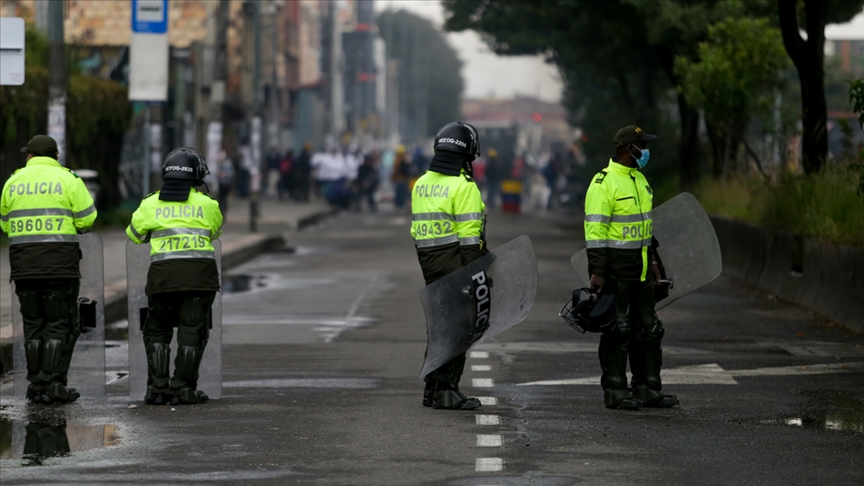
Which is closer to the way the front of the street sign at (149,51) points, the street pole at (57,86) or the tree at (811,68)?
the street pole

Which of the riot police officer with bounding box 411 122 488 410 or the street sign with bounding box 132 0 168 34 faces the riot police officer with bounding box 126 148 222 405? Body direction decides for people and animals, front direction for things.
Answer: the street sign

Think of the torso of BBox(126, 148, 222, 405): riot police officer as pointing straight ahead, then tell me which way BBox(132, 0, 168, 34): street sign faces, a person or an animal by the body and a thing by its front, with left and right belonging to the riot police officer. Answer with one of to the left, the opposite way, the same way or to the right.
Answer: the opposite way

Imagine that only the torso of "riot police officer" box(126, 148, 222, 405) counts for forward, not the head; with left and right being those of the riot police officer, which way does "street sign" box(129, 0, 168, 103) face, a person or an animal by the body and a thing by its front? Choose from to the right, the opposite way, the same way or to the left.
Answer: the opposite way

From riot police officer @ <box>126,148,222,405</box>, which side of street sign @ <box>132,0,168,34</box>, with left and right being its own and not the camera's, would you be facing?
front

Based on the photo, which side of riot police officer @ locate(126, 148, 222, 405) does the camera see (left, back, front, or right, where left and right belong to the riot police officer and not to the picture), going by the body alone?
back

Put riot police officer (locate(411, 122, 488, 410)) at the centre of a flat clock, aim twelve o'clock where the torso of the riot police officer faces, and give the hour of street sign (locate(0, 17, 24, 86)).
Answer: The street sign is roughly at 9 o'clock from the riot police officer.

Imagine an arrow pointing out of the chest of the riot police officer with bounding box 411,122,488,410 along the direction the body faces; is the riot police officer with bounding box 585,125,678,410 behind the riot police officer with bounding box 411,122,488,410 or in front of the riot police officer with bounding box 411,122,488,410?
in front

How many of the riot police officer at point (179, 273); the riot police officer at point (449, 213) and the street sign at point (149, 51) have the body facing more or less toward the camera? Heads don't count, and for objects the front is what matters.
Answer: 1

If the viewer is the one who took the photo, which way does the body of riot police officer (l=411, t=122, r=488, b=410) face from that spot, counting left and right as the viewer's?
facing away from the viewer and to the right of the viewer

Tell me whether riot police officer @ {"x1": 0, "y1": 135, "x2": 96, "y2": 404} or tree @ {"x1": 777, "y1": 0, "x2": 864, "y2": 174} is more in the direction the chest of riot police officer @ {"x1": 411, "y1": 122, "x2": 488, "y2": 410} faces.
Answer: the tree

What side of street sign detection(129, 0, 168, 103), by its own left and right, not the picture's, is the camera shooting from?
front
